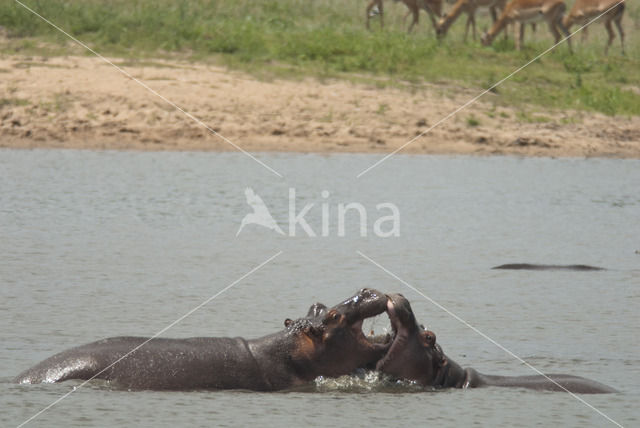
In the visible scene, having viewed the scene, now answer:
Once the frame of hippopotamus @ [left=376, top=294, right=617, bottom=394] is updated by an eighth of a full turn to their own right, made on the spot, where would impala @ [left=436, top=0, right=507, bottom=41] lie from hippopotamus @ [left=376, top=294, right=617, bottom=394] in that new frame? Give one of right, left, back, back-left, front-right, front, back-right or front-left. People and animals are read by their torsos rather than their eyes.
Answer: front-right

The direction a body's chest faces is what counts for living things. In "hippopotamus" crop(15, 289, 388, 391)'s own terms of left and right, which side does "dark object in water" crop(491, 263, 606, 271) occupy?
on its left

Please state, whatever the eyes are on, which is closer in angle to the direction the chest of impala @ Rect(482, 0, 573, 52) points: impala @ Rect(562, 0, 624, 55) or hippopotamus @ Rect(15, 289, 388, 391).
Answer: the hippopotamus

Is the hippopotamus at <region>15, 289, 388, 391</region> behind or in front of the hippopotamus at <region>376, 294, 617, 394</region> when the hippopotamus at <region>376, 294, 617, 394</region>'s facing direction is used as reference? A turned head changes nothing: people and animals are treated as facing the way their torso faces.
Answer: in front

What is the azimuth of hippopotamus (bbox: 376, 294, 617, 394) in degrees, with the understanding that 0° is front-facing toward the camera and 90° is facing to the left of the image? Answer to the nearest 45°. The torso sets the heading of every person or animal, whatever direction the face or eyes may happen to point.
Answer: approximately 90°

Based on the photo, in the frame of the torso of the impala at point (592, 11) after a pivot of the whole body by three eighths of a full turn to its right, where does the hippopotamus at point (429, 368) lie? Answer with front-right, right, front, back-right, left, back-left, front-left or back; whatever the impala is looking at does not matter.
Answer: back-right

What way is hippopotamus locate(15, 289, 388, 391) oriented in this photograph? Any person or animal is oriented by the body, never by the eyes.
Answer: to the viewer's right

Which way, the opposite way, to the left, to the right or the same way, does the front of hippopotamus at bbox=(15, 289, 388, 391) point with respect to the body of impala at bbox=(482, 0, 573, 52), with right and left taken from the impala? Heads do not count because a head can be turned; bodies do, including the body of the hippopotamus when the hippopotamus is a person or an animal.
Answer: the opposite way

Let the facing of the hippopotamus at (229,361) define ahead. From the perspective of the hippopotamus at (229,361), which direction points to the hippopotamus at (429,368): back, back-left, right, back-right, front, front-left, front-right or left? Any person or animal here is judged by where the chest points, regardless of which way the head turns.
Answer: front

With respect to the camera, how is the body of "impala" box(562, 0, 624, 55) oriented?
to the viewer's left

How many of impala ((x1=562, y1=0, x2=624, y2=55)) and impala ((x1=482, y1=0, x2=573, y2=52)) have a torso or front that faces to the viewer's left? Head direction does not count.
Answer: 2

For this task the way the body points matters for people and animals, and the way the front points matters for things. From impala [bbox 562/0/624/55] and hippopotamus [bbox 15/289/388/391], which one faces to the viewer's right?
the hippopotamus

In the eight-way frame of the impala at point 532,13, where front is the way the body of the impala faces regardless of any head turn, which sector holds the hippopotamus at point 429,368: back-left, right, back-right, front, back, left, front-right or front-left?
left

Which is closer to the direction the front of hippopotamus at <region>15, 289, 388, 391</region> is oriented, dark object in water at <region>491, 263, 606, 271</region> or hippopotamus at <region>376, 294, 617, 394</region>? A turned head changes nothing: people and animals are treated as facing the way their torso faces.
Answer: the hippopotamus

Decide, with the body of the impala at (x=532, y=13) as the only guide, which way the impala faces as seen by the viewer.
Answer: to the viewer's left
